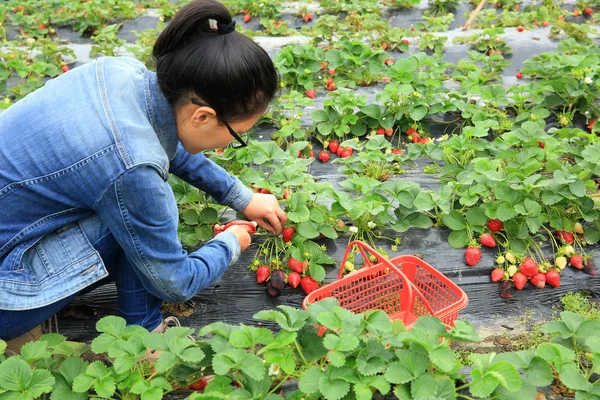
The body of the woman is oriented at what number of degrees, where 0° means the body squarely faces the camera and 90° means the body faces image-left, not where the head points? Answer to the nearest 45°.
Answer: approximately 270°

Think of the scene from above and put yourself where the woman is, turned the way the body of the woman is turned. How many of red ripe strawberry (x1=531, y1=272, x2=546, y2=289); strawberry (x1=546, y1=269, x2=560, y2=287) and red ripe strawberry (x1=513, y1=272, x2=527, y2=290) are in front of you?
3

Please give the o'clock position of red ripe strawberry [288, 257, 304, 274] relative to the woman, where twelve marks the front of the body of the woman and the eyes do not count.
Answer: The red ripe strawberry is roughly at 11 o'clock from the woman.

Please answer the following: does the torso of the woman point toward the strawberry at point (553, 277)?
yes

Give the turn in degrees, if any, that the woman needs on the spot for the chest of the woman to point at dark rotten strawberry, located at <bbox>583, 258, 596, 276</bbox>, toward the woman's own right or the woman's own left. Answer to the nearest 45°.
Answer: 0° — they already face it

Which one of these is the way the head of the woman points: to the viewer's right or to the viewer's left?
to the viewer's right

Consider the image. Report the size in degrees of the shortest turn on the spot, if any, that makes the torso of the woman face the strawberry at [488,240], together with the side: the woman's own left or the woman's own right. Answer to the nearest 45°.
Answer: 0° — they already face it

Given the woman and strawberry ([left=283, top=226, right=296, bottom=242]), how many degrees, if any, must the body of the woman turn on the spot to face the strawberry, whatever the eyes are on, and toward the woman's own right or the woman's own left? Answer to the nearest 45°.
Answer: approximately 45° to the woman's own left

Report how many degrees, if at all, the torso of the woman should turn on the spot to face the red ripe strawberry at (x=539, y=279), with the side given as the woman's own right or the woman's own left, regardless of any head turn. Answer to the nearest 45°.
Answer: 0° — they already face it

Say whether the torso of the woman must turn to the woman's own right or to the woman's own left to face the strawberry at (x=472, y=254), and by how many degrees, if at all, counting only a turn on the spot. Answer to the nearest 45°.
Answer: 0° — they already face it
